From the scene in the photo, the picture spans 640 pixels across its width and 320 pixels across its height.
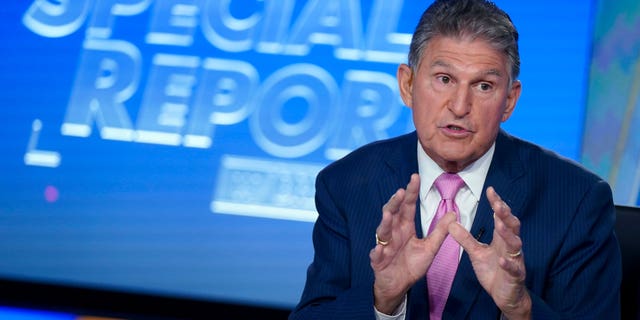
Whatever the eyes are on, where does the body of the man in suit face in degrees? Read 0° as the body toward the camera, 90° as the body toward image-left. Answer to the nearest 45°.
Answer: approximately 0°
